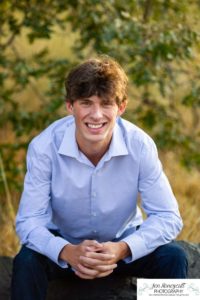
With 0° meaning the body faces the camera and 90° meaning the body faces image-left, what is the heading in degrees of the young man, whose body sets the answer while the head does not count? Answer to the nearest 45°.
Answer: approximately 0°
